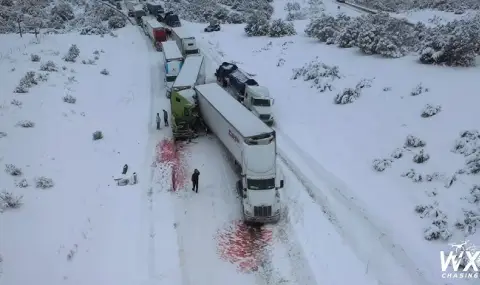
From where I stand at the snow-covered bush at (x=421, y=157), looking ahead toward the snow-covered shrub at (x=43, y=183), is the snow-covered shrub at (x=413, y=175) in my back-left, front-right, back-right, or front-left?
front-left

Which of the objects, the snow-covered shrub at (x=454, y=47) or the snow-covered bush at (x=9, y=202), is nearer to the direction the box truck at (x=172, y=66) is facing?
the snow-covered bush

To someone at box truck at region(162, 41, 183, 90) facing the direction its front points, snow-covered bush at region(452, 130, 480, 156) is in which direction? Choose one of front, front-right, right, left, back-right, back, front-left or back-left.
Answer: front-left

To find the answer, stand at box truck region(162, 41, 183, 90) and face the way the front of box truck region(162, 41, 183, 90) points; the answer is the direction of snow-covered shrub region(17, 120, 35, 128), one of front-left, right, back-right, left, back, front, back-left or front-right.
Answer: front-right

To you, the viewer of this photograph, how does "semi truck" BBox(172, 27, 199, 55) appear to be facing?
facing the viewer and to the right of the viewer

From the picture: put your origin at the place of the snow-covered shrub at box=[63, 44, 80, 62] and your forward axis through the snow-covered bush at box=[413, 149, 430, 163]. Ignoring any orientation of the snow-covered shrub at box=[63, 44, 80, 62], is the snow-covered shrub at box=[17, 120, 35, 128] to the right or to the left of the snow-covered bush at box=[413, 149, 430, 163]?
right

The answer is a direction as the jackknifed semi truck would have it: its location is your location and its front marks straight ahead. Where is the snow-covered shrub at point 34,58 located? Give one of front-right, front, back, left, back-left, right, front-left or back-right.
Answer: back-right

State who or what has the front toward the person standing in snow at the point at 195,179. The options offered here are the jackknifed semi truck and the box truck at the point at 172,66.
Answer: the box truck

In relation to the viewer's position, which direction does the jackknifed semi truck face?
facing the viewer

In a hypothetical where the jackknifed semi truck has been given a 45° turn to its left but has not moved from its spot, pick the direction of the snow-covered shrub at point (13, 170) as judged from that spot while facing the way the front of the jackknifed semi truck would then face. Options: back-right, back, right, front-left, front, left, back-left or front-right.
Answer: back-right

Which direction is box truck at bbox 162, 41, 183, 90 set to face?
toward the camera

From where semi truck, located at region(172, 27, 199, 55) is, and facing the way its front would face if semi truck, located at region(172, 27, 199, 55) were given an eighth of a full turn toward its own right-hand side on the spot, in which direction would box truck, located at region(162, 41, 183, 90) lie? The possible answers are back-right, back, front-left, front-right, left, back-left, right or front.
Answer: front

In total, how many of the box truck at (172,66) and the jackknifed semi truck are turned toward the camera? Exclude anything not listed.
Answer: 2

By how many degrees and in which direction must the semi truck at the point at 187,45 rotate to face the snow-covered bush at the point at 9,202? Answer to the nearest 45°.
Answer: approximately 45° to its right

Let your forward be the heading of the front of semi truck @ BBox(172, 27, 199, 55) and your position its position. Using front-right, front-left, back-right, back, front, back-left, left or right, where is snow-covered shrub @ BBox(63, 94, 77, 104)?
right
